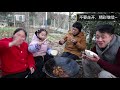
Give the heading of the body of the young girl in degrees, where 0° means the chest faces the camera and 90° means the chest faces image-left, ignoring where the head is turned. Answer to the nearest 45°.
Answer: approximately 315°

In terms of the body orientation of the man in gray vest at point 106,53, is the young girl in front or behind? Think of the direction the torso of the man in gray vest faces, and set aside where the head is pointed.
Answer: in front

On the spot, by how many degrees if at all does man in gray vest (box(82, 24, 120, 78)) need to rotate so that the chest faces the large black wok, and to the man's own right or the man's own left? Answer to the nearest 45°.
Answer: approximately 45° to the man's own right

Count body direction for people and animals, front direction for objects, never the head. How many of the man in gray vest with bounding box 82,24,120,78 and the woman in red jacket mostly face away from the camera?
0

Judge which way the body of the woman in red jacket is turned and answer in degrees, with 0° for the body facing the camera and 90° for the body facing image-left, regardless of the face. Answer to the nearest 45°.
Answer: approximately 315°

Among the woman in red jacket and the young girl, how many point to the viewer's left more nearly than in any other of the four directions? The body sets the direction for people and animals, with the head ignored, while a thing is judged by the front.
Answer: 0

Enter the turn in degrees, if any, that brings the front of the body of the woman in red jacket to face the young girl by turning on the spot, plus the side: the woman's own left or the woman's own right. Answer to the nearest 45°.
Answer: approximately 45° to the woman's own left

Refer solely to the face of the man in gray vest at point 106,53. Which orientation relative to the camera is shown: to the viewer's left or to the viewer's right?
to the viewer's left

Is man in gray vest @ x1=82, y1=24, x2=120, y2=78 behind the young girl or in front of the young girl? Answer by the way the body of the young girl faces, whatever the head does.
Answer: in front

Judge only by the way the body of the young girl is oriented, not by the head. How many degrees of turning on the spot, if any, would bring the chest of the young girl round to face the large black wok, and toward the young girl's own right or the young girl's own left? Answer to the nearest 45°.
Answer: approximately 45° to the young girl's own left

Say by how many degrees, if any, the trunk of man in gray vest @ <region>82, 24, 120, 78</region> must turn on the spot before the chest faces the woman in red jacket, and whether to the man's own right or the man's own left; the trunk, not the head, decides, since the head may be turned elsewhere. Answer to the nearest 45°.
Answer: approximately 45° to the man's own right

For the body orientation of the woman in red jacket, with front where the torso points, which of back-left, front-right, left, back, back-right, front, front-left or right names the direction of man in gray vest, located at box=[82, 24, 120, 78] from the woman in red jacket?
front-left

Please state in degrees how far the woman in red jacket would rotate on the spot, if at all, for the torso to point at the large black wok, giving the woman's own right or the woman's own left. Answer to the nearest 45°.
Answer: approximately 45° to the woman's own left
